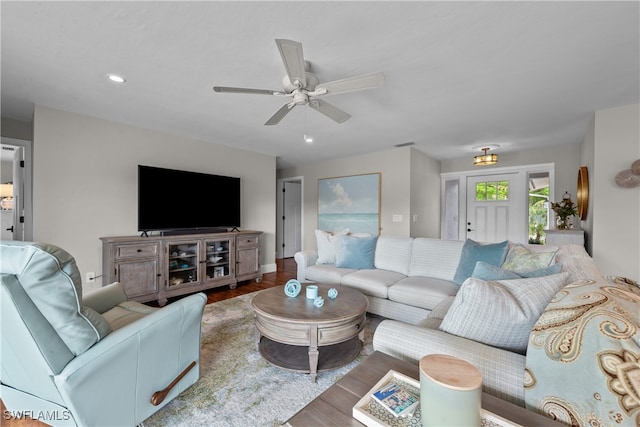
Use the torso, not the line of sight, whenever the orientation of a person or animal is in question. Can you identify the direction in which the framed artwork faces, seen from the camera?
facing the viewer and to the left of the viewer

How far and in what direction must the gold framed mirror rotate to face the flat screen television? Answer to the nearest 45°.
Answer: approximately 45° to its left

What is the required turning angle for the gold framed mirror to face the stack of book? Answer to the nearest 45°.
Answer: approximately 90° to its left

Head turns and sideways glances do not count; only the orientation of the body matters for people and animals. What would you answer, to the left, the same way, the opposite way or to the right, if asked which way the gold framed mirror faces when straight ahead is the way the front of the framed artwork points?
to the right

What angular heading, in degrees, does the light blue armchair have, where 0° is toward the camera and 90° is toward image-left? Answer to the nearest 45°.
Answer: approximately 225°

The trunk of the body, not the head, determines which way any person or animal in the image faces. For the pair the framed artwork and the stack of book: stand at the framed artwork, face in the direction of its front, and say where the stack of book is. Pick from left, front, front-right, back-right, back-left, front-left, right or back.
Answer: front-left

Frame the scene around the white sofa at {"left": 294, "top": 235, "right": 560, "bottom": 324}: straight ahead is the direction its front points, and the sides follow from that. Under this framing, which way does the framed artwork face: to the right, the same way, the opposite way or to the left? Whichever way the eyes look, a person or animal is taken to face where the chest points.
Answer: the same way

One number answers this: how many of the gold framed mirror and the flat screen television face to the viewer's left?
1

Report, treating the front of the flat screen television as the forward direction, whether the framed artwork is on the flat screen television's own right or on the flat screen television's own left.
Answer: on the flat screen television's own left

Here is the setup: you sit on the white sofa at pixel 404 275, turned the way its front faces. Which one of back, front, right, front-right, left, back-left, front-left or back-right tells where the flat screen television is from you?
front-right

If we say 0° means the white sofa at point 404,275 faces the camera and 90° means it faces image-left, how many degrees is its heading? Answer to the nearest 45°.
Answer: approximately 45°

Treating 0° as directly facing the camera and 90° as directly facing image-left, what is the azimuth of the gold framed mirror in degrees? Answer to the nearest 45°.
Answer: approximately 90°

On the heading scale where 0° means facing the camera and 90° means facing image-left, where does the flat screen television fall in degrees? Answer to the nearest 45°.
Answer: approximately 315°

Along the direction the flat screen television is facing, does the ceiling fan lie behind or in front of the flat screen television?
in front

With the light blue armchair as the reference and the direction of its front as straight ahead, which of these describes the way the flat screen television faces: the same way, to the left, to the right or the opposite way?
to the right

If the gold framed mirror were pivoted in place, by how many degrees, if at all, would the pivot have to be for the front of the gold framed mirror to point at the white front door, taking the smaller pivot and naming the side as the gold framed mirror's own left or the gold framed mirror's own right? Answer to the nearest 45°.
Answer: approximately 45° to the gold framed mirror's own right
